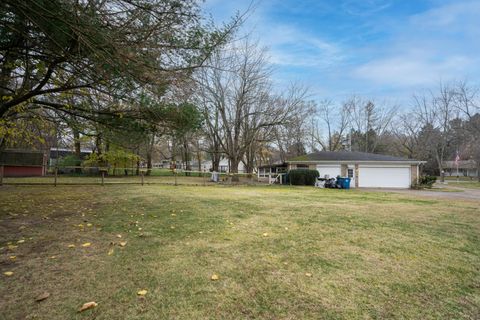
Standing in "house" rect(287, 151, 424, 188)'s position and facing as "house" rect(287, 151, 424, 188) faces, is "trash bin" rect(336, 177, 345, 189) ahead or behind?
ahead

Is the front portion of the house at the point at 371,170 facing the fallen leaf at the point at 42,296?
yes

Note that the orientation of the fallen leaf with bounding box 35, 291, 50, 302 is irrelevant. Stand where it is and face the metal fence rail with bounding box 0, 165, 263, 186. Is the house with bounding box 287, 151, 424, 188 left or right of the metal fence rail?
right

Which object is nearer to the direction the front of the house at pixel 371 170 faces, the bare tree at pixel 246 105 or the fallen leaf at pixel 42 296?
the fallen leaf

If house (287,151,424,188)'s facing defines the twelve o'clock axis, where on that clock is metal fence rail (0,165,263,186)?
The metal fence rail is roughly at 2 o'clock from the house.

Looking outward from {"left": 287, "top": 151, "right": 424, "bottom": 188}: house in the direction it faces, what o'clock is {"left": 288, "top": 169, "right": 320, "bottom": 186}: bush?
The bush is roughly at 2 o'clock from the house.

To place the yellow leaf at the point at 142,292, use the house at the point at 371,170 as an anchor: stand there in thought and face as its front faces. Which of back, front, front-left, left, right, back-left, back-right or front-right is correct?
front

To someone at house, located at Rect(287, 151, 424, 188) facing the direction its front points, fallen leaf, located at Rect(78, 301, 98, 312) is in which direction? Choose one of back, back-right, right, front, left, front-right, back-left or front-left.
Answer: front

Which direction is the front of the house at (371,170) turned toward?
toward the camera

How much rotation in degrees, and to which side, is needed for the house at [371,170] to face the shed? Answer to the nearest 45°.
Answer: approximately 90° to its right

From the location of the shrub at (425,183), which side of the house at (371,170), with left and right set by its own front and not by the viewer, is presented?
left
